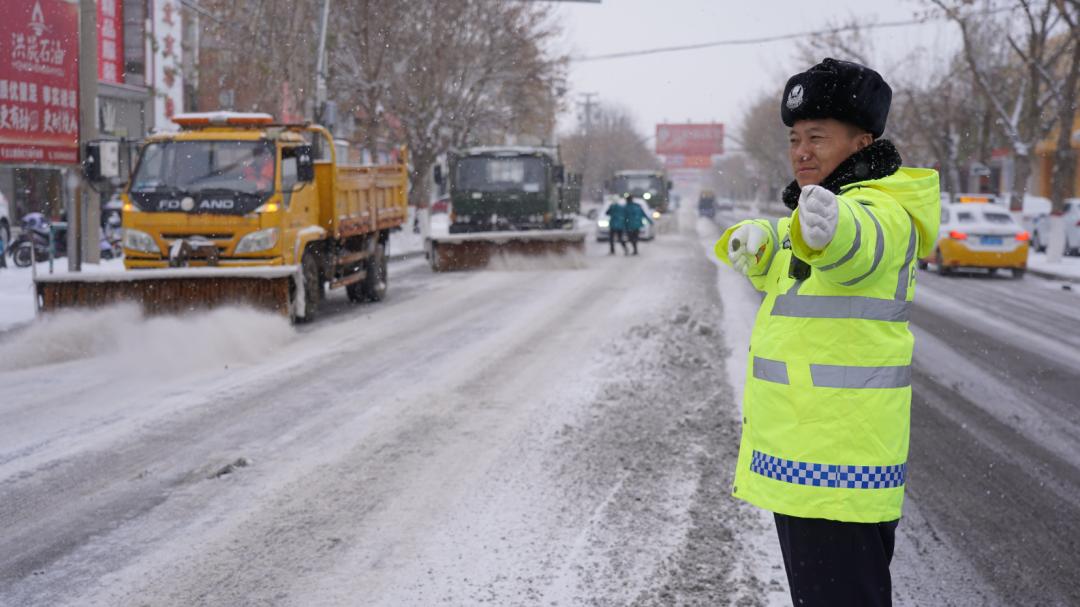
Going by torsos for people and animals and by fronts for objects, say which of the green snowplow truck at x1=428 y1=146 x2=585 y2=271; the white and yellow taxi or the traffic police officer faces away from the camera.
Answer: the white and yellow taxi

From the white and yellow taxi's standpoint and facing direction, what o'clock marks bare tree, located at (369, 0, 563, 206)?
The bare tree is roughly at 10 o'clock from the white and yellow taxi.

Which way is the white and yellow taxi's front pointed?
away from the camera

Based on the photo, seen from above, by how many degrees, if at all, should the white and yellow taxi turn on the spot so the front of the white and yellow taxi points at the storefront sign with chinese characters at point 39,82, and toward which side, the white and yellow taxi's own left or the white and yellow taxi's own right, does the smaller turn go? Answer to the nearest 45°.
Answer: approximately 135° to the white and yellow taxi's own left

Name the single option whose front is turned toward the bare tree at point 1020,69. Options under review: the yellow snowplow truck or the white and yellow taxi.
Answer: the white and yellow taxi

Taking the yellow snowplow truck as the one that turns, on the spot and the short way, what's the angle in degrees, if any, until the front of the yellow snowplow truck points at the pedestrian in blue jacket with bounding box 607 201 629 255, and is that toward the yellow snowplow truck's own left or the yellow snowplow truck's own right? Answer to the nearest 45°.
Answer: approximately 180°

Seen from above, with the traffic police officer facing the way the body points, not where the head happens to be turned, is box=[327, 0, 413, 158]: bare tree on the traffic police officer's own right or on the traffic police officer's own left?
on the traffic police officer's own right

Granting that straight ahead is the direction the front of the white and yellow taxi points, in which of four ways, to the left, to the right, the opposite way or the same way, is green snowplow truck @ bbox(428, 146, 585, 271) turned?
the opposite way

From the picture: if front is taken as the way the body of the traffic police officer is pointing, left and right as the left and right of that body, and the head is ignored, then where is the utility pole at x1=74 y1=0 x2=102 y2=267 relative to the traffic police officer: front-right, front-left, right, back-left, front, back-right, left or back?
right

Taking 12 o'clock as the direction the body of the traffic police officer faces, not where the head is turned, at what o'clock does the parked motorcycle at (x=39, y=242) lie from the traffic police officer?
The parked motorcycle is roughly at 3 o'clock from the traffic police officer.

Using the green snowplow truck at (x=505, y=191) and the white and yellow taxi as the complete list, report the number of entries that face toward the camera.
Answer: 1

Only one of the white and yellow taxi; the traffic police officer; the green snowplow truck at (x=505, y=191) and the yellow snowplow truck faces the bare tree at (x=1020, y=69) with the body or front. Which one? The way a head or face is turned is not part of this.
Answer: the white and yellow taxi

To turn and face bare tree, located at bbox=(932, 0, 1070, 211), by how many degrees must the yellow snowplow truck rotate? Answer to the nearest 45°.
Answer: approximately 180°
